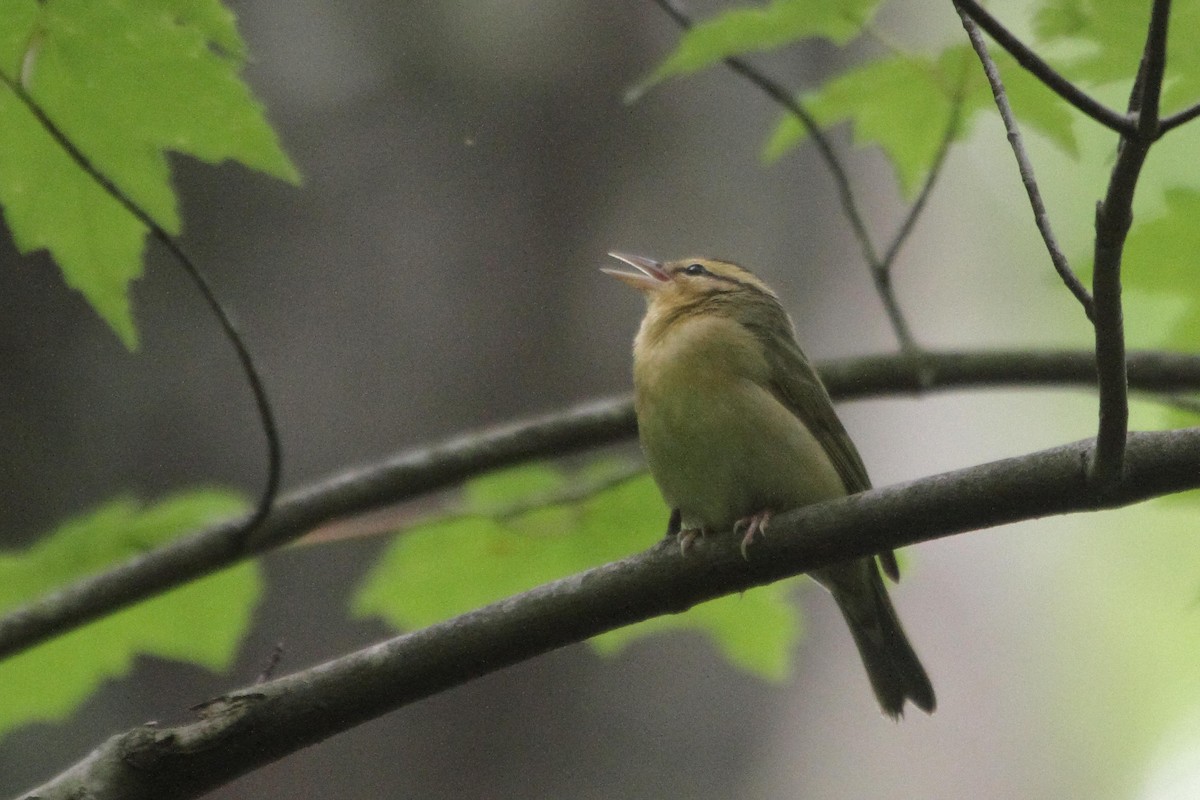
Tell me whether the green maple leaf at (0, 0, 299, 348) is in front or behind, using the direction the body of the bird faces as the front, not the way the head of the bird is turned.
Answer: in front

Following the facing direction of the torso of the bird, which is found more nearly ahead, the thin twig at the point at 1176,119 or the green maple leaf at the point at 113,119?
the green maple leaf

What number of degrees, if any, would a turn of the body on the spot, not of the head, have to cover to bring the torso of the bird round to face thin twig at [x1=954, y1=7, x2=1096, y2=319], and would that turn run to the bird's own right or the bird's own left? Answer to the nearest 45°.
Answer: approximately 135° to the bird's own left

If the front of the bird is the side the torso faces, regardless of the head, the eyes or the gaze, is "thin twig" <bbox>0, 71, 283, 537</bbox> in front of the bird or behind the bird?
in front

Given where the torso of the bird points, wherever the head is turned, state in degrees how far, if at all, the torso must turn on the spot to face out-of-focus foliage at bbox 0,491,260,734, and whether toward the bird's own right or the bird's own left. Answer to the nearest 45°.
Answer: approximately 45° to the bird's own right
